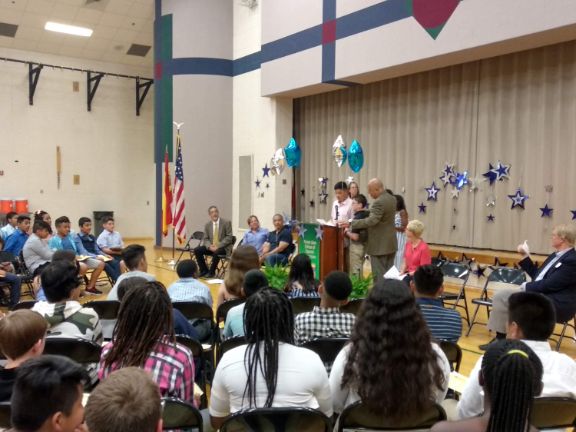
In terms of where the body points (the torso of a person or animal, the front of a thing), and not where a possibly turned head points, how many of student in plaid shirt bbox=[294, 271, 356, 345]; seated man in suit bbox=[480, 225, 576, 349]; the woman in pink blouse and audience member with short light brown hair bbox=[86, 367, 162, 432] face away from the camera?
2

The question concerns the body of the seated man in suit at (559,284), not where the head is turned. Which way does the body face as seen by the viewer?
to the viewer's left

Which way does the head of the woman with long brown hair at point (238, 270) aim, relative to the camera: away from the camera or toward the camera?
away from the camera

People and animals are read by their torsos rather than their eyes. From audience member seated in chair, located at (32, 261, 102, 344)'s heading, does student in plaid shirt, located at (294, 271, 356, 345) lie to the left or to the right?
on their right

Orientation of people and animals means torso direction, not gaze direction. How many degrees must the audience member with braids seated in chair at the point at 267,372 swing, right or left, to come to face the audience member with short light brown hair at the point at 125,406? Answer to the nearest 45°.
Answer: approximately 135° to their left

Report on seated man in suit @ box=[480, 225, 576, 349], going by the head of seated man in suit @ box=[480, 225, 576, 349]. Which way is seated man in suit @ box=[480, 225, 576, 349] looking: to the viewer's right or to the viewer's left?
to the viewer's left

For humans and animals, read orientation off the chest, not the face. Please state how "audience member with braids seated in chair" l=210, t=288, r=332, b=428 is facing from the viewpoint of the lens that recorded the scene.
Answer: facing away from the viewer

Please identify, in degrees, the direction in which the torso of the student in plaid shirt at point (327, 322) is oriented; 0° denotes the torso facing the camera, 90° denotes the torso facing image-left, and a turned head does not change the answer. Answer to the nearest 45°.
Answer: approximately 180°

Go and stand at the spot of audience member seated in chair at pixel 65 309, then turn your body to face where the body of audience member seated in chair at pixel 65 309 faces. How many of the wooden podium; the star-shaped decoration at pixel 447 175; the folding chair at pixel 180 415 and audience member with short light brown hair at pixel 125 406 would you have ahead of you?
2

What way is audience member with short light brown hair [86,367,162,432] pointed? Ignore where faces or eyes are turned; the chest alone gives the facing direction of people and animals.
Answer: away from the camera

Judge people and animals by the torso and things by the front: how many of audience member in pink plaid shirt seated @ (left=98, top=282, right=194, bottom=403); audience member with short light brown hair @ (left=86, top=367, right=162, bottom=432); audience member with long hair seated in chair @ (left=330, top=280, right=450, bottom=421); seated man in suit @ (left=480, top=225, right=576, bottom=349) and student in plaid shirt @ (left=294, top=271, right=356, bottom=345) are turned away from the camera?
4

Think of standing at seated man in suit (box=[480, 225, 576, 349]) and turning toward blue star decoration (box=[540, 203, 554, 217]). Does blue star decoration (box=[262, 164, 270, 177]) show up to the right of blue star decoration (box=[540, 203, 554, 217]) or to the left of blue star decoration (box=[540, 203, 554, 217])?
left

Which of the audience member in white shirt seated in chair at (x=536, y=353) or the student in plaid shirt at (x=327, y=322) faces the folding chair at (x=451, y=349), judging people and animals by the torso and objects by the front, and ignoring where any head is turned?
the audience member in white shirt seated in chair
